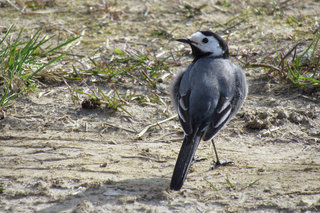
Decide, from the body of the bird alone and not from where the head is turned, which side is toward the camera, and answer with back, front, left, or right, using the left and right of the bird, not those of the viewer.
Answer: back

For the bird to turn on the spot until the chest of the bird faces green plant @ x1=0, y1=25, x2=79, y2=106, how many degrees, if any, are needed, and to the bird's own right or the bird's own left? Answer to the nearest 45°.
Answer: approximately 90° to the bird's own left

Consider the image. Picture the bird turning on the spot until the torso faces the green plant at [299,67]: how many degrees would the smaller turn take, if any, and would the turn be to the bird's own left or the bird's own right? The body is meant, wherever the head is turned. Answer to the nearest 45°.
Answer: approximately 45° to the bird's own right
